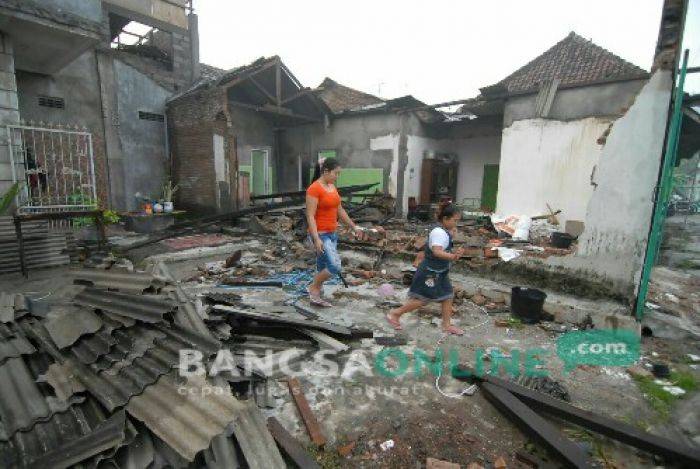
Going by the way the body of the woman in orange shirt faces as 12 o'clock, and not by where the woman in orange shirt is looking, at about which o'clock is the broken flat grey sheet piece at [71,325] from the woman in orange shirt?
The broken flat grey sheet piece is roughly at 3 o'clock from the woman in orange shirt.

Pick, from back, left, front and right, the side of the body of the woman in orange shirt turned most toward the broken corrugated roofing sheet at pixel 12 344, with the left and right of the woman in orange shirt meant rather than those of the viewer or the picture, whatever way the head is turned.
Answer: right

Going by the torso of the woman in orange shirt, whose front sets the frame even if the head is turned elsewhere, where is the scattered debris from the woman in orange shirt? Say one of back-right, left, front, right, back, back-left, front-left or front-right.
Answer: front-right

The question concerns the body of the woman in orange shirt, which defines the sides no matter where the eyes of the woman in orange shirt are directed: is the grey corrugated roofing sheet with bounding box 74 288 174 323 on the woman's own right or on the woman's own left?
on the woman's own right

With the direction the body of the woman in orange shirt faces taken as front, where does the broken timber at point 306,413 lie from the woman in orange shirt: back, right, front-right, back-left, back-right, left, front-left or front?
front-right

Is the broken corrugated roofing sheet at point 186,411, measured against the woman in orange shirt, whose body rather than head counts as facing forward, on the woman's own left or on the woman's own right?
on the woman's own right

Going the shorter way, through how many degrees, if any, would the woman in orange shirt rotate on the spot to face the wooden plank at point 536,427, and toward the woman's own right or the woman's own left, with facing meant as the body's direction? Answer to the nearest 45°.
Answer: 0° — they already face it

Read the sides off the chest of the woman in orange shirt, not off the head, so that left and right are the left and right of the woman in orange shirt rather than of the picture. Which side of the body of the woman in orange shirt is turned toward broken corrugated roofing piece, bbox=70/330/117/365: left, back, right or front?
right

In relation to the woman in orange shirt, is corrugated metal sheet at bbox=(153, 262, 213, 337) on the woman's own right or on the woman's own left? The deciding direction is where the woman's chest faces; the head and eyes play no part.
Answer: on the woman's own right

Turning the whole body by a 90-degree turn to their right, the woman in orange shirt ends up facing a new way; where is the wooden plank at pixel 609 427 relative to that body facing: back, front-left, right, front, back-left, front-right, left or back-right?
left

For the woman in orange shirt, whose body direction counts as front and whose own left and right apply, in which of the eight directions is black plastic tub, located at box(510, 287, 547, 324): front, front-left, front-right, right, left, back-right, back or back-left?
front-left
